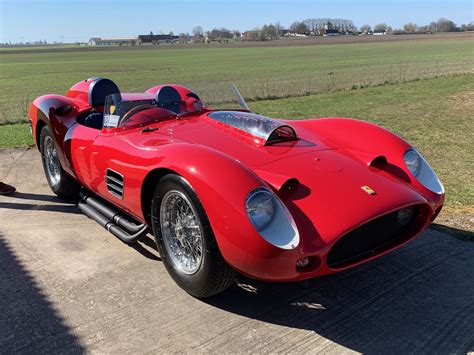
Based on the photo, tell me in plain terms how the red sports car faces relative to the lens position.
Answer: facing the viewer and to the right of the viewer
